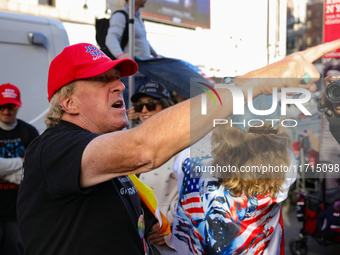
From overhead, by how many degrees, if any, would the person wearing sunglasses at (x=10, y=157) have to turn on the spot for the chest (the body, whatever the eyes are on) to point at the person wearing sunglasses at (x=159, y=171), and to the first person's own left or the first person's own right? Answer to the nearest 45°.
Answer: approximately 45° to the first person's own left

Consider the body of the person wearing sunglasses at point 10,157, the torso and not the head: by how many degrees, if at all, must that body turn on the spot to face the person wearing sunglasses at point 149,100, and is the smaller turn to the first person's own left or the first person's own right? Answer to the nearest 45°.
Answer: approximately 45° to the first person's own left

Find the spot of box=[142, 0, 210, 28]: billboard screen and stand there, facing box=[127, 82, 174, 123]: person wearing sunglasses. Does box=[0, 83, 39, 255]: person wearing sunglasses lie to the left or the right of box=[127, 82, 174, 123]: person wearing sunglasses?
right

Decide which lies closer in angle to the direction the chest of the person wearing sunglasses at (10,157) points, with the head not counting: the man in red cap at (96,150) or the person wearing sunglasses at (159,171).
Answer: the man in red cap

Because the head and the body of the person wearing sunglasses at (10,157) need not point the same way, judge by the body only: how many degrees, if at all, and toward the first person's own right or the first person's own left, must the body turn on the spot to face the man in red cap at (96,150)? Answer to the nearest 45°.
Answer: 0° — they already face them

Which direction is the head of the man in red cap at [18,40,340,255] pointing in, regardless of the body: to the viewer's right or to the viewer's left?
to the viewer's right

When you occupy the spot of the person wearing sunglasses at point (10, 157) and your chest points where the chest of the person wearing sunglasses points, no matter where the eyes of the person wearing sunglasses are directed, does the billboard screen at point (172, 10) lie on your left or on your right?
on your left

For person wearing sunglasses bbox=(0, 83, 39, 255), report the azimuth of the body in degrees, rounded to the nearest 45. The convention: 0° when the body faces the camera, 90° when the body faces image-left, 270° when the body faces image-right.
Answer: approximately 0°

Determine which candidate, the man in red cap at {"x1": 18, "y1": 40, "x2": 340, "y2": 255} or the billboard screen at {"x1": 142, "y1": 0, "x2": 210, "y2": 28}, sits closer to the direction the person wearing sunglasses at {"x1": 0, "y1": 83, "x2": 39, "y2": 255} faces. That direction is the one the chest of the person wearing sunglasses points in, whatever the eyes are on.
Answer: the man in red cap
